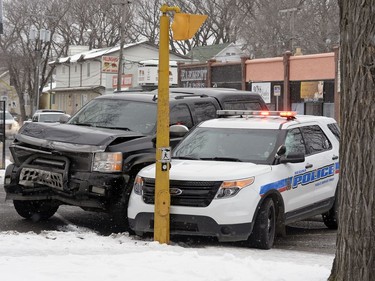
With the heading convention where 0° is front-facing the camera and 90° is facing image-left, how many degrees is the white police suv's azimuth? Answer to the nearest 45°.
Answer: approximately 45°

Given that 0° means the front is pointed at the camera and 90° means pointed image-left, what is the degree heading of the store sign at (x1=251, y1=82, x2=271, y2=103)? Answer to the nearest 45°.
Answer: approximately 45°

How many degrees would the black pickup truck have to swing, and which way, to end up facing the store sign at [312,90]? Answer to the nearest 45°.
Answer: approximately 135° to its right

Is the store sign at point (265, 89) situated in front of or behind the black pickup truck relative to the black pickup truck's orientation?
behind

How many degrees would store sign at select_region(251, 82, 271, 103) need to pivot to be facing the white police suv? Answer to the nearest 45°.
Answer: approximately 45° to its left

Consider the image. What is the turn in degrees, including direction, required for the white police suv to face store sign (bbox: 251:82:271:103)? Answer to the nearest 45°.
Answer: approximately 135° to its right
